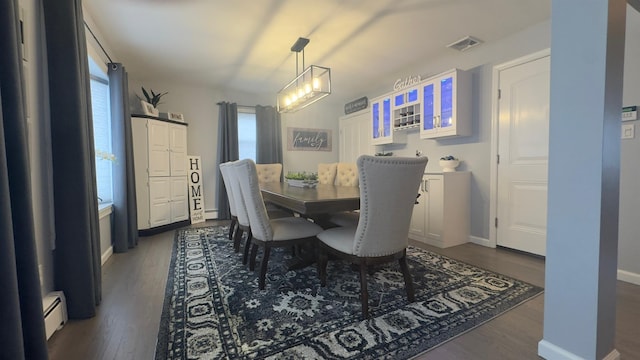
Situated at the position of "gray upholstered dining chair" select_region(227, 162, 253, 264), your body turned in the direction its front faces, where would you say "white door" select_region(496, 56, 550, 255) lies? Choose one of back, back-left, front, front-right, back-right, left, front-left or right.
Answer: front-right

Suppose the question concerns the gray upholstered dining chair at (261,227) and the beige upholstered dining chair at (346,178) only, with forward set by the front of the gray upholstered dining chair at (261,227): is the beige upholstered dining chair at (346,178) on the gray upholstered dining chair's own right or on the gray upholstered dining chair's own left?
on the gray upholstered dining chair's own left

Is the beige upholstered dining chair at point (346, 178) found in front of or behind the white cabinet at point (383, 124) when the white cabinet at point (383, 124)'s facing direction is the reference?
in front

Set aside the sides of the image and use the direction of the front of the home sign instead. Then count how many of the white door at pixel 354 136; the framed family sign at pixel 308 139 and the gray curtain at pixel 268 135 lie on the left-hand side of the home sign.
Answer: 3

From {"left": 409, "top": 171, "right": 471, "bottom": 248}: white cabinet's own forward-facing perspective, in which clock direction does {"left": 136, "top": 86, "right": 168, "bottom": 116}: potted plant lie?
The potted plant is roughly at 1 o'clock from the white cabinet.

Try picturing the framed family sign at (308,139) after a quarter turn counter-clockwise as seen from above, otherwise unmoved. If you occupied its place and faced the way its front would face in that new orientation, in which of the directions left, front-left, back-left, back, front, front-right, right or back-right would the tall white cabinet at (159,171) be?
back-right

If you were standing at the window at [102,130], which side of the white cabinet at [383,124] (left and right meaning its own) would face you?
front

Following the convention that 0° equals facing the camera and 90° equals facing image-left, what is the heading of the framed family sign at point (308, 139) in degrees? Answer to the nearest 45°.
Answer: approximately 0°

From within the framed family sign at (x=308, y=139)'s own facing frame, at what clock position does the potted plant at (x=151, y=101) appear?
The potted plant is roughly at 2 o'clock from the framed family sign.

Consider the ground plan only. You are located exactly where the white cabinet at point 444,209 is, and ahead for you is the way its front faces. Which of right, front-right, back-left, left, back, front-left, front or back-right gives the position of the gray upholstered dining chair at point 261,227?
front

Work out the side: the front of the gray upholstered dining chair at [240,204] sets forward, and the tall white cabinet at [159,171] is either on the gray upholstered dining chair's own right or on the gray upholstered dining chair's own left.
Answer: on the gray upholstered dining chair's own left

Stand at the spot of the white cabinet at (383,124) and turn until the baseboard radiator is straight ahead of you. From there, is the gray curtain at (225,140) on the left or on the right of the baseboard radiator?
right

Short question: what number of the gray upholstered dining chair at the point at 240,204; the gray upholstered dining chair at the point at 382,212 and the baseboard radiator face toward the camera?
0

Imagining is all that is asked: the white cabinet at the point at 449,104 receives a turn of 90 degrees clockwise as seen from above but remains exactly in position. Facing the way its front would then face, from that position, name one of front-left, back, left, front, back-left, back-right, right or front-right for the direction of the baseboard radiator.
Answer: left

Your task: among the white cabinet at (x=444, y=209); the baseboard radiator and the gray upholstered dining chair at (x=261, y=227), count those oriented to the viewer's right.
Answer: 2

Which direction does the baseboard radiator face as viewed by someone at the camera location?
facing to the right of the viewer

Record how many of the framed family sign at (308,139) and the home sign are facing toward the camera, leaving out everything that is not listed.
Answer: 2

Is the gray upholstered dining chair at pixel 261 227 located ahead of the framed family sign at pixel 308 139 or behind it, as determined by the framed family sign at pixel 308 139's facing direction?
ahead

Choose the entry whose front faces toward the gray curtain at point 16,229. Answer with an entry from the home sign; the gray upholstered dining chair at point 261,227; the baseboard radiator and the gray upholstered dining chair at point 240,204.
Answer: the home sign

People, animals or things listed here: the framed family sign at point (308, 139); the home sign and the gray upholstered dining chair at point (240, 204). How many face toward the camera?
2

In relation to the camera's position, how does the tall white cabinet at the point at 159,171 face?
facing the viewer and to the right of the viewer

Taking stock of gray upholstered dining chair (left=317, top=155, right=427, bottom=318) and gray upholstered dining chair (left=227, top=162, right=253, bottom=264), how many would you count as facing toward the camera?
0

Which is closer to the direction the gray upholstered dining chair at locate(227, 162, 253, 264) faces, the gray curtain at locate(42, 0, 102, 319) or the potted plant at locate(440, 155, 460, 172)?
the potted plant

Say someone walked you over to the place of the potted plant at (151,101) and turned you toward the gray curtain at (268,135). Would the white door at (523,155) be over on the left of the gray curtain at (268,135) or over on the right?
right
